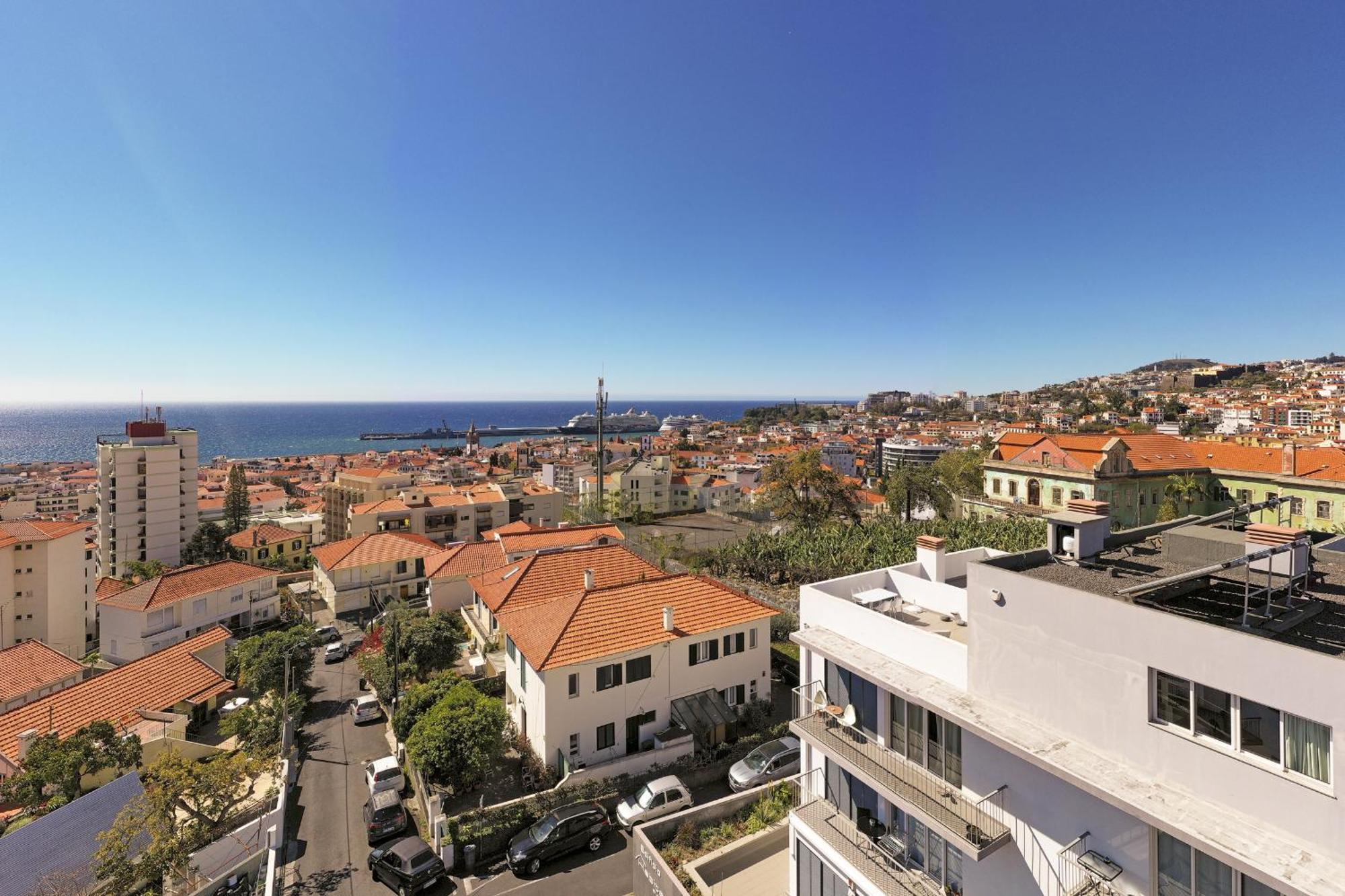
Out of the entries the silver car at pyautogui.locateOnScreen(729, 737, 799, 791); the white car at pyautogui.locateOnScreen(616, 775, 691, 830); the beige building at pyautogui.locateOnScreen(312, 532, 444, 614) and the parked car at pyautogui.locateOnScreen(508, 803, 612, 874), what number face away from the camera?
0

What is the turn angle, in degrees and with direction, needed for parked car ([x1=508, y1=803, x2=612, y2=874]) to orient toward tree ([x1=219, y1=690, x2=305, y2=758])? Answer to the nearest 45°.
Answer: approximately 90° to its right

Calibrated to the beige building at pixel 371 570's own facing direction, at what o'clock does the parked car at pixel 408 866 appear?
The parked car is roughly at 12 o'clock from the beige building.

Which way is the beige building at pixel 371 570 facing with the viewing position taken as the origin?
facing the viewer

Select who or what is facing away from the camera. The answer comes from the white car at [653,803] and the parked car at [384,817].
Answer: the parked car

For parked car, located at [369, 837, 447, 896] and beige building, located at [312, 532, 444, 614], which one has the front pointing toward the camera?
the beige building

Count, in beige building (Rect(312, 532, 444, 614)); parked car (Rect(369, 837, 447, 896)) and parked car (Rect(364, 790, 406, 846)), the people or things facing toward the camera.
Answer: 1

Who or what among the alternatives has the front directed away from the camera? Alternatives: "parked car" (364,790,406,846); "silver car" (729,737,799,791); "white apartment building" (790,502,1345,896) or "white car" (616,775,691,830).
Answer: the parked car

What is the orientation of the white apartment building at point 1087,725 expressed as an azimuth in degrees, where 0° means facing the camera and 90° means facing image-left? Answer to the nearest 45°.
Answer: approximately 45°
